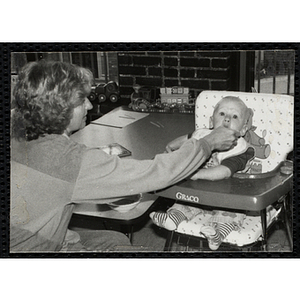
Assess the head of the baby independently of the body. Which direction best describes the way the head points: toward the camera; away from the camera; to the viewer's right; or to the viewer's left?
toward the camera

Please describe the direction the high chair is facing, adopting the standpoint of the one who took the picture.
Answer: facing the viewer and to the left of the viewer
